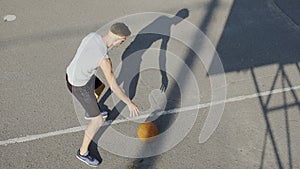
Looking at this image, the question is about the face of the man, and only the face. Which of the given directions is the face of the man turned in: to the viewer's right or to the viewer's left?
to the viewer's right

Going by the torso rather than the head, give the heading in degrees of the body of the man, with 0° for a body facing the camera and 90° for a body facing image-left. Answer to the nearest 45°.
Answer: approximately 270°
